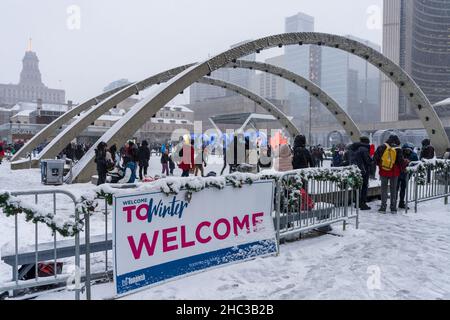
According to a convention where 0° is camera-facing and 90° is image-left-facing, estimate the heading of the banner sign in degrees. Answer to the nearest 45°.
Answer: approximately 315°

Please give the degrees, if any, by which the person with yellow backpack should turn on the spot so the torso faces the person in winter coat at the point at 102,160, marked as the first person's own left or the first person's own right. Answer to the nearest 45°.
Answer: approximately 90° to the first person's own left

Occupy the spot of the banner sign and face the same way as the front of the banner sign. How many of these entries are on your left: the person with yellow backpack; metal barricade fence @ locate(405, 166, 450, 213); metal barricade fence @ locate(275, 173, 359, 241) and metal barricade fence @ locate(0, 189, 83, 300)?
3

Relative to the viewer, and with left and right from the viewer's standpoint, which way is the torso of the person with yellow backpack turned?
facing away from the viewer

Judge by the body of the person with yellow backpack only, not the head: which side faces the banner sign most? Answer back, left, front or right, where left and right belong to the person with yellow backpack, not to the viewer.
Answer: back

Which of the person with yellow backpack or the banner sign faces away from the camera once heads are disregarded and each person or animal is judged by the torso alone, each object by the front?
the person with yellow backpack

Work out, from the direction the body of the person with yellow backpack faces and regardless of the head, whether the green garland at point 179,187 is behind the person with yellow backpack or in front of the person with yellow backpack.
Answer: behind

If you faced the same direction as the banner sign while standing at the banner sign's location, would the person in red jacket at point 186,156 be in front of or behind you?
behind
